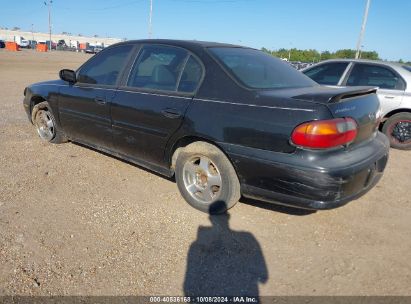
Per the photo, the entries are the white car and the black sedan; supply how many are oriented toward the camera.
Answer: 0

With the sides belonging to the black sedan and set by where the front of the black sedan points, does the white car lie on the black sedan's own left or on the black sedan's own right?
on the black sedan's own right

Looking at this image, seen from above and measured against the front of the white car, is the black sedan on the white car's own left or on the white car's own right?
on the white car's own left

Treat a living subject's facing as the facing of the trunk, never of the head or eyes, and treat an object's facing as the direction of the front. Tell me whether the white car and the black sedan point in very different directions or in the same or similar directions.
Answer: same or similar directions

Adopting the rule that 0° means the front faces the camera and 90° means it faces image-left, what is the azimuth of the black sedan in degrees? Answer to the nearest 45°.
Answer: approximately 135°

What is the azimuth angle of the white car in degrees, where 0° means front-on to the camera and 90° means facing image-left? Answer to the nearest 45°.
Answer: approximately 90°
